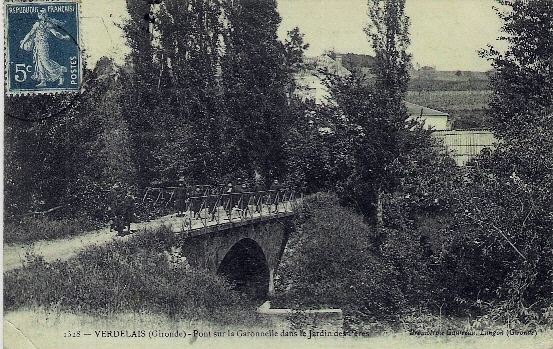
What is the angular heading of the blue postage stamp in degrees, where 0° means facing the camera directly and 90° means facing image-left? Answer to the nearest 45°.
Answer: approximately 0°
